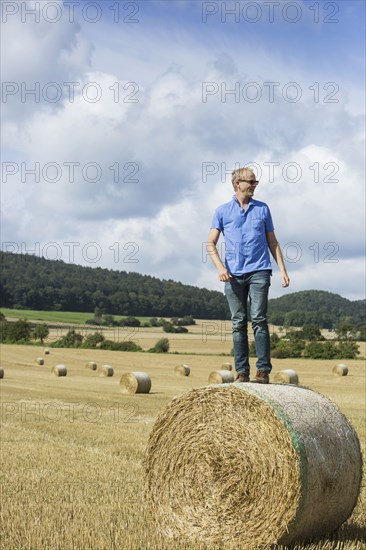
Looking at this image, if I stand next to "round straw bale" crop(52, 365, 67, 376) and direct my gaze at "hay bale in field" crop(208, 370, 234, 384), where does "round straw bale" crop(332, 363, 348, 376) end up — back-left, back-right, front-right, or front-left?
front-left

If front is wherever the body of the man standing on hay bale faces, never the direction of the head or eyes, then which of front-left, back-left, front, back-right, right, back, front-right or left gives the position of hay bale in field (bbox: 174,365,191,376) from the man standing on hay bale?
back

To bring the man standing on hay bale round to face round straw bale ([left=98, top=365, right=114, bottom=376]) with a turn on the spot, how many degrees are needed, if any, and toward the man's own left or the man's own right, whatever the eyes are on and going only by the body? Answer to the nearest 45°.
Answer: approximately 180°

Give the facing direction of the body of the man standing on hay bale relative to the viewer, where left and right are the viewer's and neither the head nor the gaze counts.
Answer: facing the viewer

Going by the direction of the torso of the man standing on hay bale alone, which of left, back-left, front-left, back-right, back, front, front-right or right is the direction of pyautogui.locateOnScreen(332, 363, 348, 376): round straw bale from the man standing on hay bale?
back

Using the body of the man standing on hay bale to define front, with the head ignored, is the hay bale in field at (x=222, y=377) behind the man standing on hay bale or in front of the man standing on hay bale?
behind

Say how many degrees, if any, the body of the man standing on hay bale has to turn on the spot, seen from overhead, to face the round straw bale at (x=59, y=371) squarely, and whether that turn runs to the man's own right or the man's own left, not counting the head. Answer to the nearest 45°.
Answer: approximately 180°
